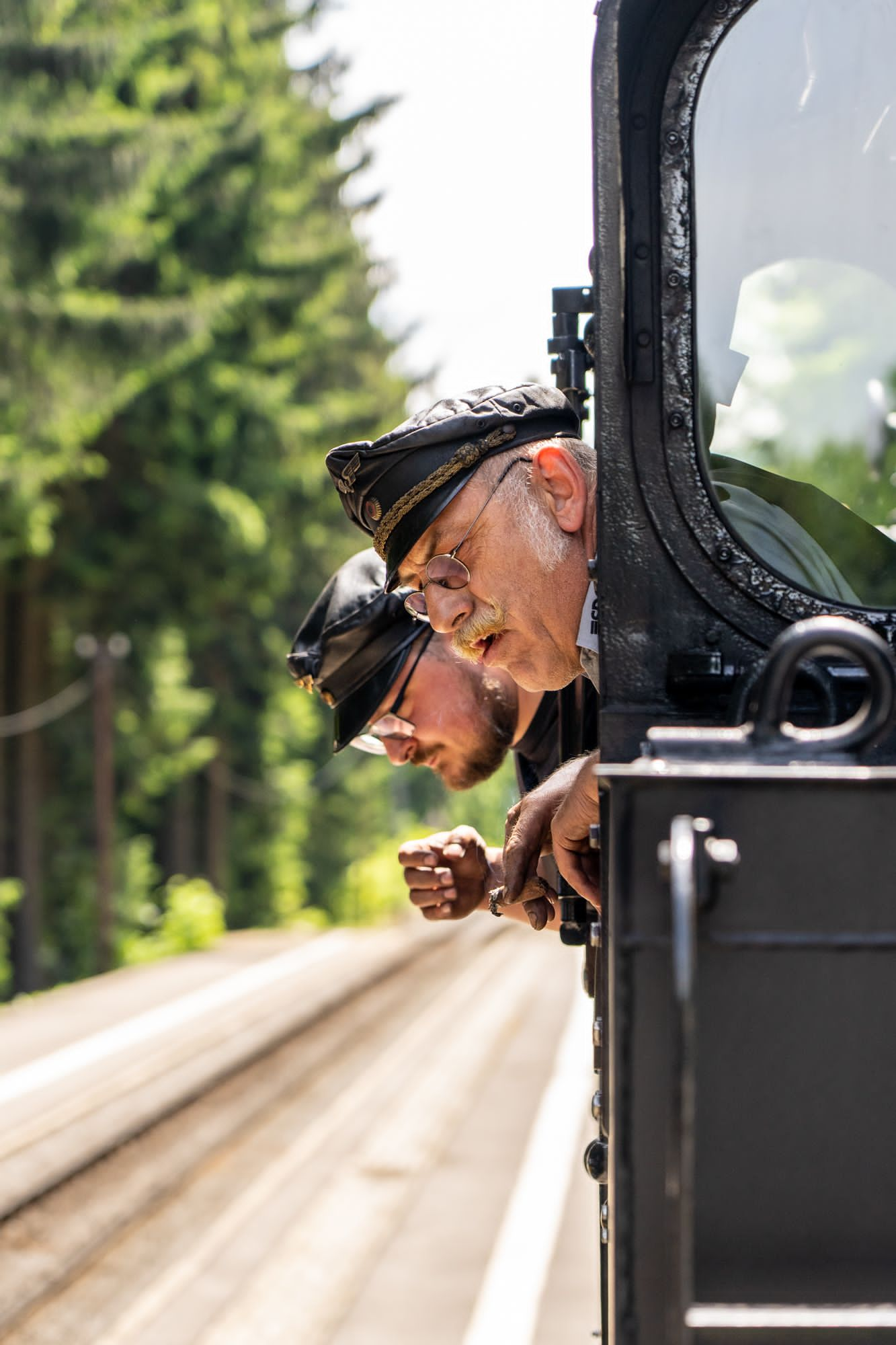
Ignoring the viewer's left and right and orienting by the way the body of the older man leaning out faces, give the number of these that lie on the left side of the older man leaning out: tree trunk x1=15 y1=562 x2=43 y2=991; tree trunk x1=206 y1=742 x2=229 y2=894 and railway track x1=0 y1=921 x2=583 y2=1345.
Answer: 0

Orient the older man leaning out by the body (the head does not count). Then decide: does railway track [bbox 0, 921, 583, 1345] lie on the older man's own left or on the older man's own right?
on the older man's own right

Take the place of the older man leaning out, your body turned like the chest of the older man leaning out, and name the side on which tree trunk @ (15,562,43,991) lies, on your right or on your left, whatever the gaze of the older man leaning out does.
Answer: on your right

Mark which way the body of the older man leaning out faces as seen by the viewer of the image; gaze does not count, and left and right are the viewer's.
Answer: facing the viewer and to the left of the viewer

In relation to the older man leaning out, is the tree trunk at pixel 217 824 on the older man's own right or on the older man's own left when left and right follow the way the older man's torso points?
on the older man's own right

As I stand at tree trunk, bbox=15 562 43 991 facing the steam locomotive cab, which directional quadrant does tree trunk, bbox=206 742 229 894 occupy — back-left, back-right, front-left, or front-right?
back-left

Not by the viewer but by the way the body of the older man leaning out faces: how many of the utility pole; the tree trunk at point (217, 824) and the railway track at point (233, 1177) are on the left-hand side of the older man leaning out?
0

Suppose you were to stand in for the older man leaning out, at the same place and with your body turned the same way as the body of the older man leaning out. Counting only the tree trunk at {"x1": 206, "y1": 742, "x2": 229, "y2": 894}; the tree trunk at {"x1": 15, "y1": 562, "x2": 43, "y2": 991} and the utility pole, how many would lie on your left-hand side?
0
